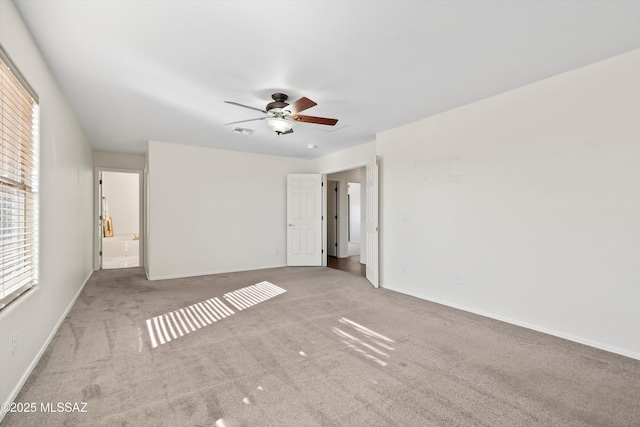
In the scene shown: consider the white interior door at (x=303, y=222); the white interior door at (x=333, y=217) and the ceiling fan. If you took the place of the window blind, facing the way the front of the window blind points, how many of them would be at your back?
0

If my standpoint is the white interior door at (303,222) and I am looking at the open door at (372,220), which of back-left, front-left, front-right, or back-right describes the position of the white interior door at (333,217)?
back-left

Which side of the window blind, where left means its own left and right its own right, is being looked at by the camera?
right

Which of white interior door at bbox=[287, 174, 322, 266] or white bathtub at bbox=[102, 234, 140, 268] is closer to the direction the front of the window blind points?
the white interior door

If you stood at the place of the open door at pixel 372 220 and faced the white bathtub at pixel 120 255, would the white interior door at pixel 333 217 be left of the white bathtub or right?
right

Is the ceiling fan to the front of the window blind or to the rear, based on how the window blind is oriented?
to the front

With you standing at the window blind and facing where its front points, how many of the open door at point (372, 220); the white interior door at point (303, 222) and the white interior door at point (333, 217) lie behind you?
0

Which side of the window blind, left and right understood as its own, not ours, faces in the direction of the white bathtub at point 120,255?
left

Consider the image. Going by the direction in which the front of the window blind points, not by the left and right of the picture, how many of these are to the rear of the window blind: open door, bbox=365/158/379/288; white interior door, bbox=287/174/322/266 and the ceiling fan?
0

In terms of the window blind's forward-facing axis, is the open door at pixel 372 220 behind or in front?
in front
